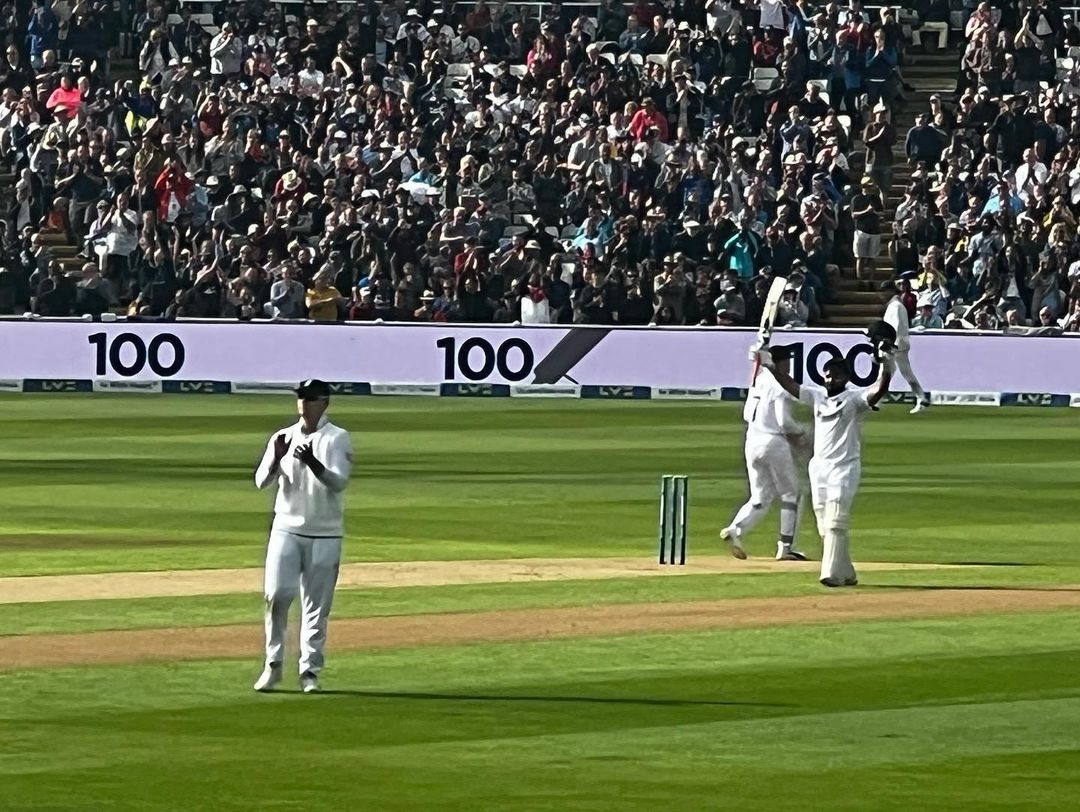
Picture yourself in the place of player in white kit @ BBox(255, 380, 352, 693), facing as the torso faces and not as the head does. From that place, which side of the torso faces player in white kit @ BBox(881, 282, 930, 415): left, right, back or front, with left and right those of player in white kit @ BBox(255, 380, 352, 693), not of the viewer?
back

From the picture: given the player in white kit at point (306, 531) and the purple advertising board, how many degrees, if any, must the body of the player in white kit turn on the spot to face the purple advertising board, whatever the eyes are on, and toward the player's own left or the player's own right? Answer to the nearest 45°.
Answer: approximately 135° to the player's own right

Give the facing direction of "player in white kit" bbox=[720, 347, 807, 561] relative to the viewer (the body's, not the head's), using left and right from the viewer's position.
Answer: facing away from the viewer and to the right of the viewer

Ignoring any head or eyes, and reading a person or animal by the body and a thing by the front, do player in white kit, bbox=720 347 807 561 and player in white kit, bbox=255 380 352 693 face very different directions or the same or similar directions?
very different directions

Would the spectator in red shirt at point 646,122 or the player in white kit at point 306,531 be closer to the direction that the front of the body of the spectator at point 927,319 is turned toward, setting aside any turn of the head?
the player in white kit

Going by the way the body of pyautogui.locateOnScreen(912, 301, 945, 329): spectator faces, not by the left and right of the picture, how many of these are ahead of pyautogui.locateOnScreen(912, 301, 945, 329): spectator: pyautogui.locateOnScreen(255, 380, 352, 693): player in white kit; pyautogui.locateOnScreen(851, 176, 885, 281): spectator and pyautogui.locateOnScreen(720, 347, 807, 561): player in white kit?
2

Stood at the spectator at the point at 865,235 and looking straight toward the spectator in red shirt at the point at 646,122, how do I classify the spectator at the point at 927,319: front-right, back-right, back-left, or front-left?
back-left

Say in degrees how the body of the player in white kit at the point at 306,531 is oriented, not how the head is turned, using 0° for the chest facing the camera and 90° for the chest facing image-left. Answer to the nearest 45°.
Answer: approximately 45°

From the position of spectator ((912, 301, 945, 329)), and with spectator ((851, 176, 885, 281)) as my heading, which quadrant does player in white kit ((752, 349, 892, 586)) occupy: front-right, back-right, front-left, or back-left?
back-left
